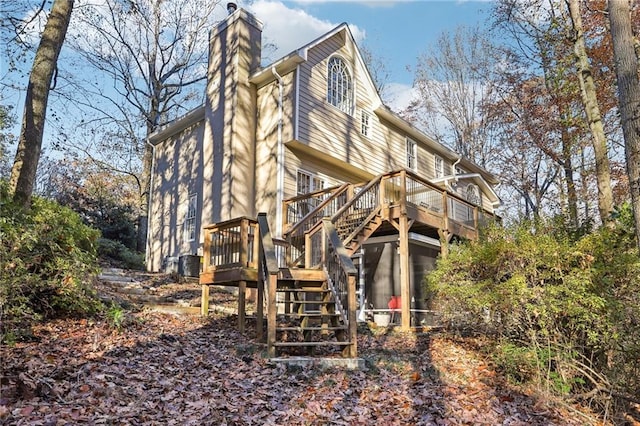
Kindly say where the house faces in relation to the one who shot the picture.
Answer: facing away from the viewer and to the left of the viewer

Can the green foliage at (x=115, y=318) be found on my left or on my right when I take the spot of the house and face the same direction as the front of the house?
on my left

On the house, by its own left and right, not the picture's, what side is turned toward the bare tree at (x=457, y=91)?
right

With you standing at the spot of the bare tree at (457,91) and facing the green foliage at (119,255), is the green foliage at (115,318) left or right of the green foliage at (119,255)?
left

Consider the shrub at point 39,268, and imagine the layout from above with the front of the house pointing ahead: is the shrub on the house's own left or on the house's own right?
on the house's own left
